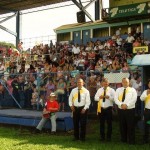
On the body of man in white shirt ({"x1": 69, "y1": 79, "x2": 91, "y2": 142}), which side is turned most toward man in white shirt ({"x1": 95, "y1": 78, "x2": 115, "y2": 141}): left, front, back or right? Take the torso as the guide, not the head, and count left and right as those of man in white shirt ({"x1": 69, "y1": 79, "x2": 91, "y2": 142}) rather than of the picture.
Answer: left

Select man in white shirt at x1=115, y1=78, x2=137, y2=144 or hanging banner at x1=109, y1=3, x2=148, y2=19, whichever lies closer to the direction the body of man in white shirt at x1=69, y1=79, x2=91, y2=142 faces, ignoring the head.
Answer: the man in white shirt

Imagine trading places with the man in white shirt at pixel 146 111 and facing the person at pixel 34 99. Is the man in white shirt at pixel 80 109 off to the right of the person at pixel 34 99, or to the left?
left

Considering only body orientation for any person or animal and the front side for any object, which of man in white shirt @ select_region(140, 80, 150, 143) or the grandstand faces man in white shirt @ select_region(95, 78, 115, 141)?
the grandstand

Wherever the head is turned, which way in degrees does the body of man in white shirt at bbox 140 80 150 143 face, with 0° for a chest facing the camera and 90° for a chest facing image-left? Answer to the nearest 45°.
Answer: approximately 0°

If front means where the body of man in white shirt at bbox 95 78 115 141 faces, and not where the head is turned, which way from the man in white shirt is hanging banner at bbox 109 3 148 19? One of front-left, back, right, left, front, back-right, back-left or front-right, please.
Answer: back

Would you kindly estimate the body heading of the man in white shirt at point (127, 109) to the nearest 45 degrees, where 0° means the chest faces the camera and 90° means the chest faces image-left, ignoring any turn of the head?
approximately 0°

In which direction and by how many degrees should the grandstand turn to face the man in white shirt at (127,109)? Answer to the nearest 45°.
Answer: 0° — it already faces them
